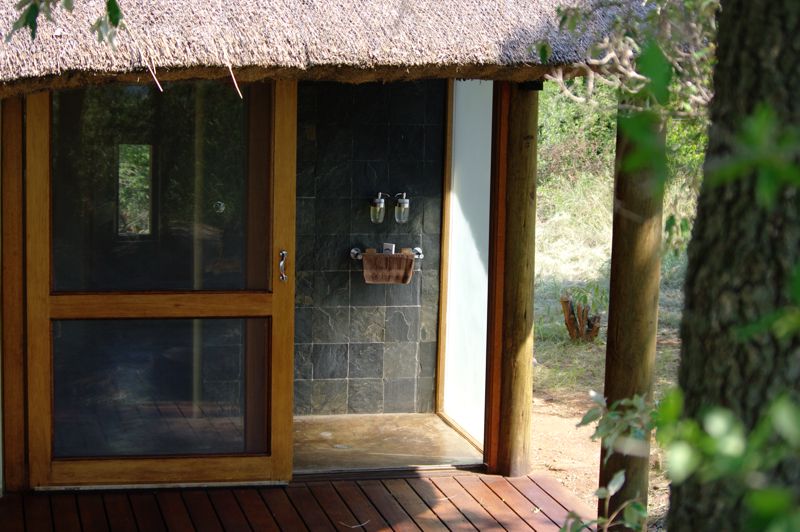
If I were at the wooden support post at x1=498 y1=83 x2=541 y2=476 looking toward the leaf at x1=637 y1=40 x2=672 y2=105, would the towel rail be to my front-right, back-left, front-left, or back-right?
back-right

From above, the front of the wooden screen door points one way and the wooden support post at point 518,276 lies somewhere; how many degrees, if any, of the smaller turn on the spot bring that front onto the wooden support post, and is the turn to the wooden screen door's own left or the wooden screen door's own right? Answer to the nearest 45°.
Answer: approximately 90° to the wooden screen door's own left

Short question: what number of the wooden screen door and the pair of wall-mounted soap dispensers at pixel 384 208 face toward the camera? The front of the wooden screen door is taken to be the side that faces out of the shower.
2

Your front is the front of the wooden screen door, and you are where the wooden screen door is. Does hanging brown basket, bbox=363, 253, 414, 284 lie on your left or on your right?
on your left

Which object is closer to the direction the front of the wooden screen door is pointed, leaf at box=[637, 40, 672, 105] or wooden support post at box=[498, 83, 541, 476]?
the leaf

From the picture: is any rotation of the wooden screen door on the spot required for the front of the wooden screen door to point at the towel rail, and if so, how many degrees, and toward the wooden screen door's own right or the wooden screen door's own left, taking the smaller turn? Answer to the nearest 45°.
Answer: approximately 135° to the wooden screen door's own left

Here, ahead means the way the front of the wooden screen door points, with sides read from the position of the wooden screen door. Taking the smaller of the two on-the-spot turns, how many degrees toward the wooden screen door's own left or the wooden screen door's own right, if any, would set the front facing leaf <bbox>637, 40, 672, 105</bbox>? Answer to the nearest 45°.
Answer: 0° — it already faces it

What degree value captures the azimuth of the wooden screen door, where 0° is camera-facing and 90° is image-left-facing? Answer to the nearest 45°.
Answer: approximately 0°

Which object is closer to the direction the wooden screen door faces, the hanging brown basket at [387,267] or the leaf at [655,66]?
the leaf
